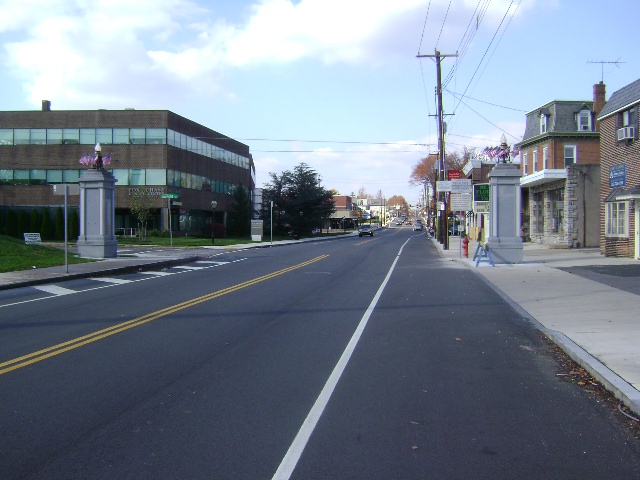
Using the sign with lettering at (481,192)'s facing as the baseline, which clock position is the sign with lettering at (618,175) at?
the sign with lettering at (618,175) is roughly at 9 o'clock from the sign with lettering at (481,192).

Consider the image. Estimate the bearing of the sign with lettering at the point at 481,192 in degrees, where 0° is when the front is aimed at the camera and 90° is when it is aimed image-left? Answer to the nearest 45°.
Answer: approximately 0°

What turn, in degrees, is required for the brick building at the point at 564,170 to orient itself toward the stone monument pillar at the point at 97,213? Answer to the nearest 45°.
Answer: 0° — it already faces it

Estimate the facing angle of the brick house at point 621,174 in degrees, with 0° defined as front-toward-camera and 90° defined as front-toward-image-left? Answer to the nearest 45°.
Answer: approximately 45°

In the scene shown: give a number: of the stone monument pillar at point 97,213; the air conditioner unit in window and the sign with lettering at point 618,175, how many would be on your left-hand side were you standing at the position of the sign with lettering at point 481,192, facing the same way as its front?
2

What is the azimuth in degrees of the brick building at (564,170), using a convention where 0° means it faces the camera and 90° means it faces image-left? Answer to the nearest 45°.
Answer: approximately 45°

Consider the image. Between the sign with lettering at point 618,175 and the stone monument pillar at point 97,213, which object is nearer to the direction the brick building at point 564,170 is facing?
the stone monument pillar
